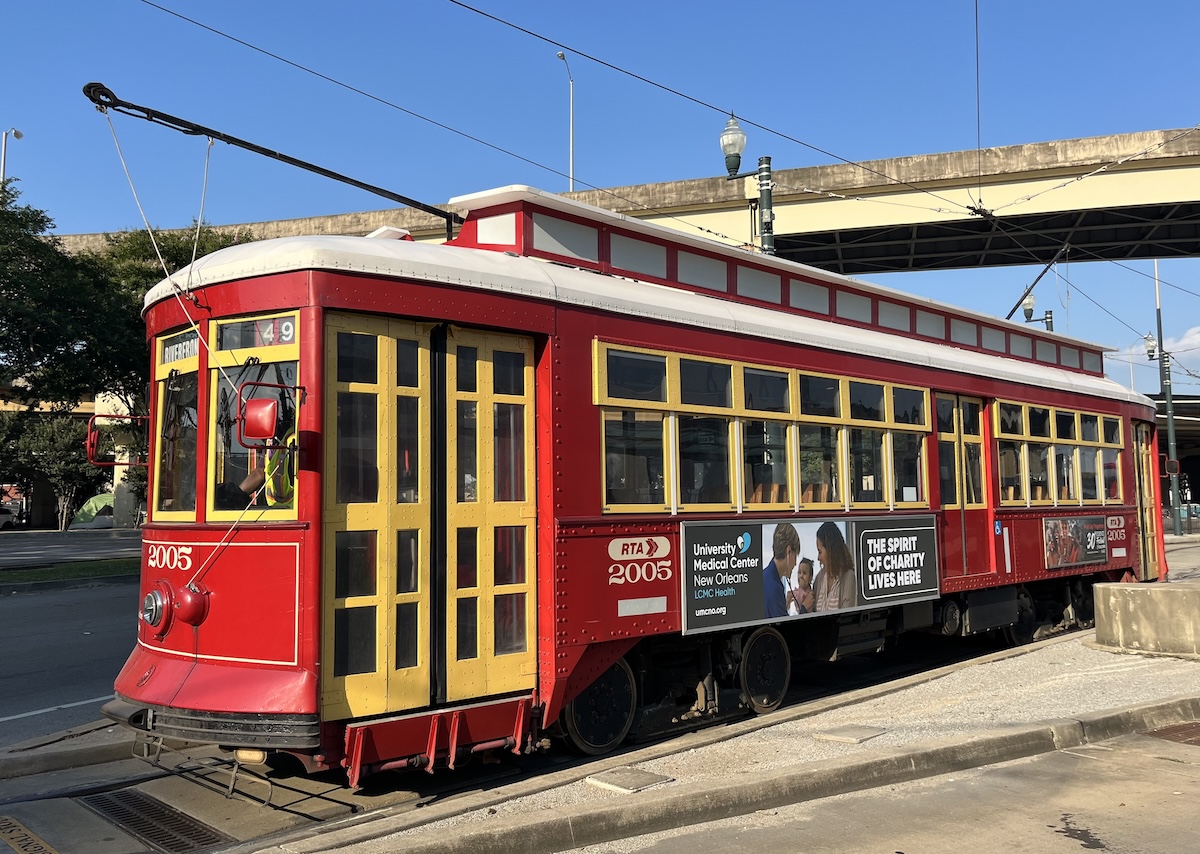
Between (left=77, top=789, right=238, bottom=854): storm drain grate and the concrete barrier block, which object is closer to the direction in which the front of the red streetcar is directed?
the storm drain grate

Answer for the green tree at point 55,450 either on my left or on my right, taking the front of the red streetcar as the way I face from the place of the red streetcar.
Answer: on my right

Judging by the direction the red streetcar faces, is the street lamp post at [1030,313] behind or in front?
behind

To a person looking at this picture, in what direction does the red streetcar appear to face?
facing the viewer and to the left of the viewer

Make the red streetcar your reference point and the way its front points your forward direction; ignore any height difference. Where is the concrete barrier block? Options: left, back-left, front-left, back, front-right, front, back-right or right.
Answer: back

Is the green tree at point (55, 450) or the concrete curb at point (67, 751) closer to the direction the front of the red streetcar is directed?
the concrete curb

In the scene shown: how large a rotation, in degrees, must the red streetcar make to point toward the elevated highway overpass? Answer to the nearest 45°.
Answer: approximately 180°
